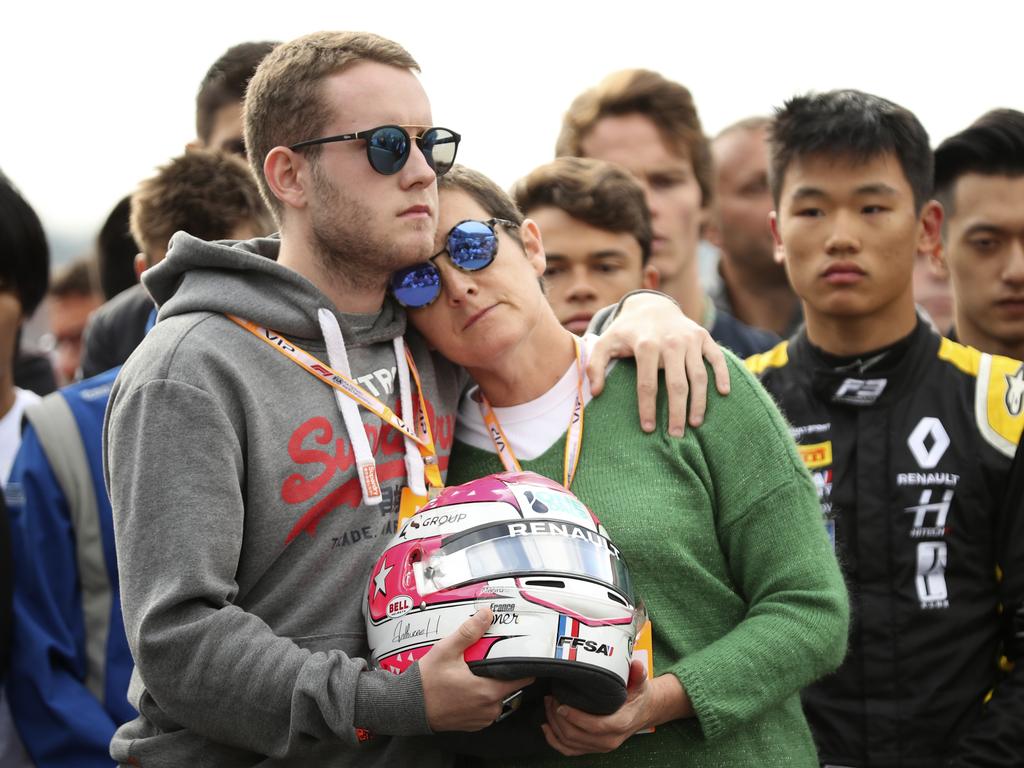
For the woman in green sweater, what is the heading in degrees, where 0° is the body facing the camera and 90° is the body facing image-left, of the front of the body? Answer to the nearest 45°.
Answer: approximately 45°

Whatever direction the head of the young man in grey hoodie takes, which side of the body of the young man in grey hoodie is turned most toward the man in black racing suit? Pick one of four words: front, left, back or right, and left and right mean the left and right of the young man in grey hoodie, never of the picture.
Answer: left

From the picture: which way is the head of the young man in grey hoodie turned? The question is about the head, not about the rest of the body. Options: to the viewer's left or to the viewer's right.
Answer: to the viewer's right

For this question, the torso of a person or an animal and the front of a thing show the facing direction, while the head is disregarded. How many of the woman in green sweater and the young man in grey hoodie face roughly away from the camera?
0

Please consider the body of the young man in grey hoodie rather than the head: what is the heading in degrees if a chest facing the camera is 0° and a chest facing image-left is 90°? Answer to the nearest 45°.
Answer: approximately 315°

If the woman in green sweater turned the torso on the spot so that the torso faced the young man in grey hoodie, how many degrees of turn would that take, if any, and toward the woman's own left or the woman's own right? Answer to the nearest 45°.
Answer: approximately 45° to the woman's own right

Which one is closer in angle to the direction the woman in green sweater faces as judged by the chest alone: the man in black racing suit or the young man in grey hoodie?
the young man in grey hoodie
